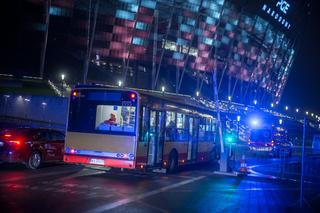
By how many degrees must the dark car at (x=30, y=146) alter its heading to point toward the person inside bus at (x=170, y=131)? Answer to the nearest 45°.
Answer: approximately 45° to its right

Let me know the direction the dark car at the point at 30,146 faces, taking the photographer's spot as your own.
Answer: facing away from the viewer and to the right of the viewer

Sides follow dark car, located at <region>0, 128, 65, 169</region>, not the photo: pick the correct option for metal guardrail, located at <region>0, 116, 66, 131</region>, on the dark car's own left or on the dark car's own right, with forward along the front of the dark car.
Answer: on the dark car's own left
